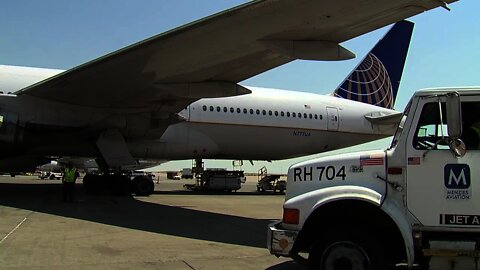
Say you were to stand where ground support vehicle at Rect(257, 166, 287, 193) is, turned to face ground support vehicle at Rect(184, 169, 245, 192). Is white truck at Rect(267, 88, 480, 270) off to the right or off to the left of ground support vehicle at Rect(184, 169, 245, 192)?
left

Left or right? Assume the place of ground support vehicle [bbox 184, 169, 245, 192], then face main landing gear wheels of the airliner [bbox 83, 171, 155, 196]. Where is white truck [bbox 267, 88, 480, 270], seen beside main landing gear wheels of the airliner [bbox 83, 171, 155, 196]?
left

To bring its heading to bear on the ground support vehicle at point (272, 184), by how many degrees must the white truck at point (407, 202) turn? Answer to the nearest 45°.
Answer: approximately 90° to its right

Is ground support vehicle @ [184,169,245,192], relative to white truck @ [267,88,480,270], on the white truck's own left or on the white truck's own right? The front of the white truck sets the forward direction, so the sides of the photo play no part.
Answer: on the white truck's own right

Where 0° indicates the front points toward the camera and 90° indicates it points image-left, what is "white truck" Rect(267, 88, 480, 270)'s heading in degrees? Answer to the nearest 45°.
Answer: approximately 90°
